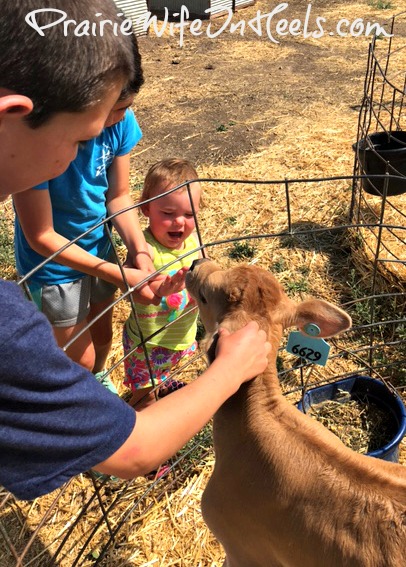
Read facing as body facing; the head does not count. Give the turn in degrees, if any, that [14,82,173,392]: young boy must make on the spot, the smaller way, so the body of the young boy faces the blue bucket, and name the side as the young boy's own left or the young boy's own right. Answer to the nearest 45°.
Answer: approximately 45° to the young boy's own left

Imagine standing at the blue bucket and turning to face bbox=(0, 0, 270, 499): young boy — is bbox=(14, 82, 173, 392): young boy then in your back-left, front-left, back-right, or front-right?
front-right

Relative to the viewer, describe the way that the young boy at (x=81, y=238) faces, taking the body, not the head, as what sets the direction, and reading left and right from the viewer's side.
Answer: facing the viewer and to the right of the viewer

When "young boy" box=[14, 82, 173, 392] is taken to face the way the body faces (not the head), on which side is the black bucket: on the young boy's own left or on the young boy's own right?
on the young boy's own left

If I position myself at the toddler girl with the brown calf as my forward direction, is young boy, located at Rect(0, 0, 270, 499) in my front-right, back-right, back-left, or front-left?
front-right

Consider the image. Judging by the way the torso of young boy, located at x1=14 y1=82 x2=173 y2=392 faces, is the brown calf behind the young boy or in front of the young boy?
in front
